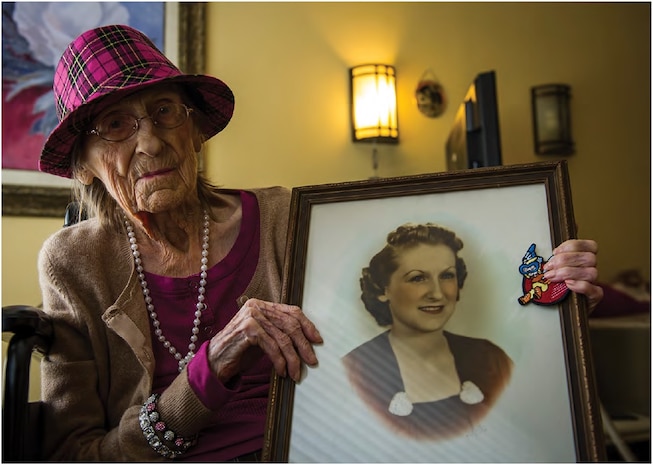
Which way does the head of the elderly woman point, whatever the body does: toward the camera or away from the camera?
toward the camera

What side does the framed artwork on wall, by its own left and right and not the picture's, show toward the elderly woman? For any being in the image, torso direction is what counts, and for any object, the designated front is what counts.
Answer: front

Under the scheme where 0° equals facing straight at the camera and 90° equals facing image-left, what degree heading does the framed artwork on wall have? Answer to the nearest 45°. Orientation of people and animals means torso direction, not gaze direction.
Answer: approximately 0°

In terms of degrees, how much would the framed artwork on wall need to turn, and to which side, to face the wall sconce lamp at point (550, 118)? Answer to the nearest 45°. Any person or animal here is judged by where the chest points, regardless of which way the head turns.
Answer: approximately 90° to its left

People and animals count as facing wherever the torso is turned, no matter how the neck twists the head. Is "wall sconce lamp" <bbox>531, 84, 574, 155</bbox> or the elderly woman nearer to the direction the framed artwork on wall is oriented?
the elderly woman

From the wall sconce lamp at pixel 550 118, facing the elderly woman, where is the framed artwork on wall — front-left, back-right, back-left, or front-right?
front-right
